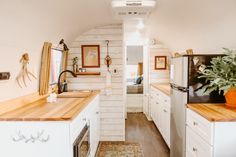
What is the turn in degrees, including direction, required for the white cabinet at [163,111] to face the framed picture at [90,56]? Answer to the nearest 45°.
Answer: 0° — it already faces it

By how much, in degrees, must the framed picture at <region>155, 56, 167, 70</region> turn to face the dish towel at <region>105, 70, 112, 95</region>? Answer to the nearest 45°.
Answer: approximately 45° to its right

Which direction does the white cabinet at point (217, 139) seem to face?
to the viewer's left

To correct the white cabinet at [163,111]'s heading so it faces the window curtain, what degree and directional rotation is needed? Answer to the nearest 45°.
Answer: approximately 45° to its left

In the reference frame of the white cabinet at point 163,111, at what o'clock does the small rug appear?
The small rug is roughly at 11 o'clock from the white cabinet.

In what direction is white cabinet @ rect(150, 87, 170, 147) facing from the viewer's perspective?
to the viewer's left

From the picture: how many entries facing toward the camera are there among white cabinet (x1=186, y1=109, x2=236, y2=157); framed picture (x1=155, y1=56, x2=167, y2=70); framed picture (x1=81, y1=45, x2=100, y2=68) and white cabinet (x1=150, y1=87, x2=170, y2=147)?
2

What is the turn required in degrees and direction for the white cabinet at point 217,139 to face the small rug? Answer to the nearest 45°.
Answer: approximately 45° to its right

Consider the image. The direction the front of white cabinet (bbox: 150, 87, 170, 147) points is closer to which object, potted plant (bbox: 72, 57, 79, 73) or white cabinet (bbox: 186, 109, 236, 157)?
the potted plant

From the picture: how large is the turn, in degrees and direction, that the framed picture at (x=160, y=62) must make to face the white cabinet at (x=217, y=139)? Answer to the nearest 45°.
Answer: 0° — it already faces it
